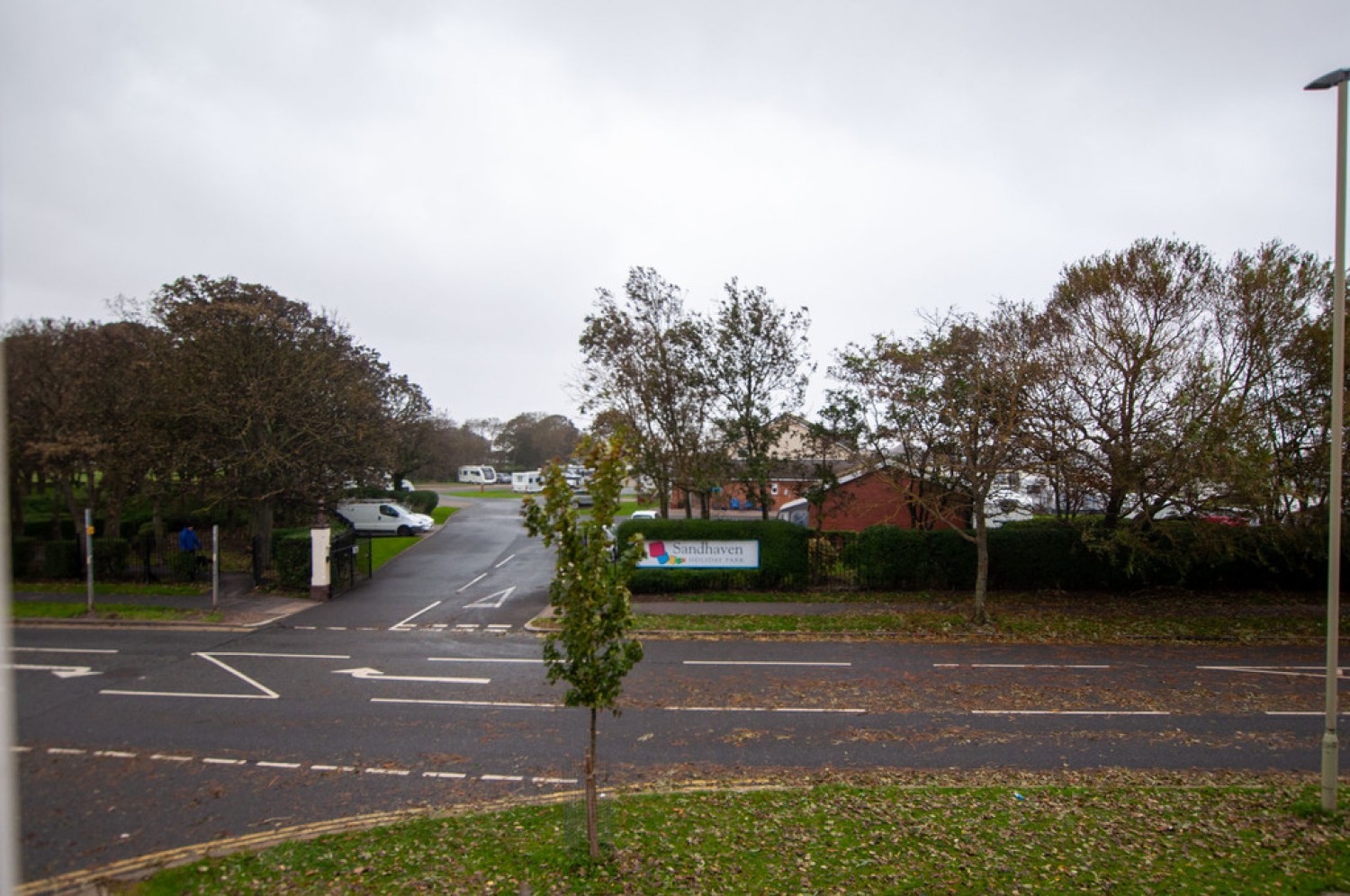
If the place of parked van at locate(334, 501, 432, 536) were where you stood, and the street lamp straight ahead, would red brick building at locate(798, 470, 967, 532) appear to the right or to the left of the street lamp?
left
